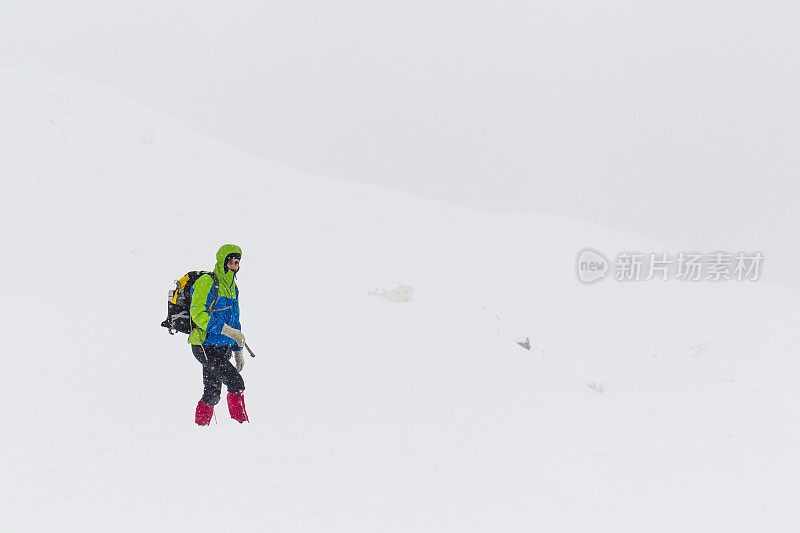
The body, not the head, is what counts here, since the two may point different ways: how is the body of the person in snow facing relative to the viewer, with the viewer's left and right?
facing the viewer and to the right of the viewer
